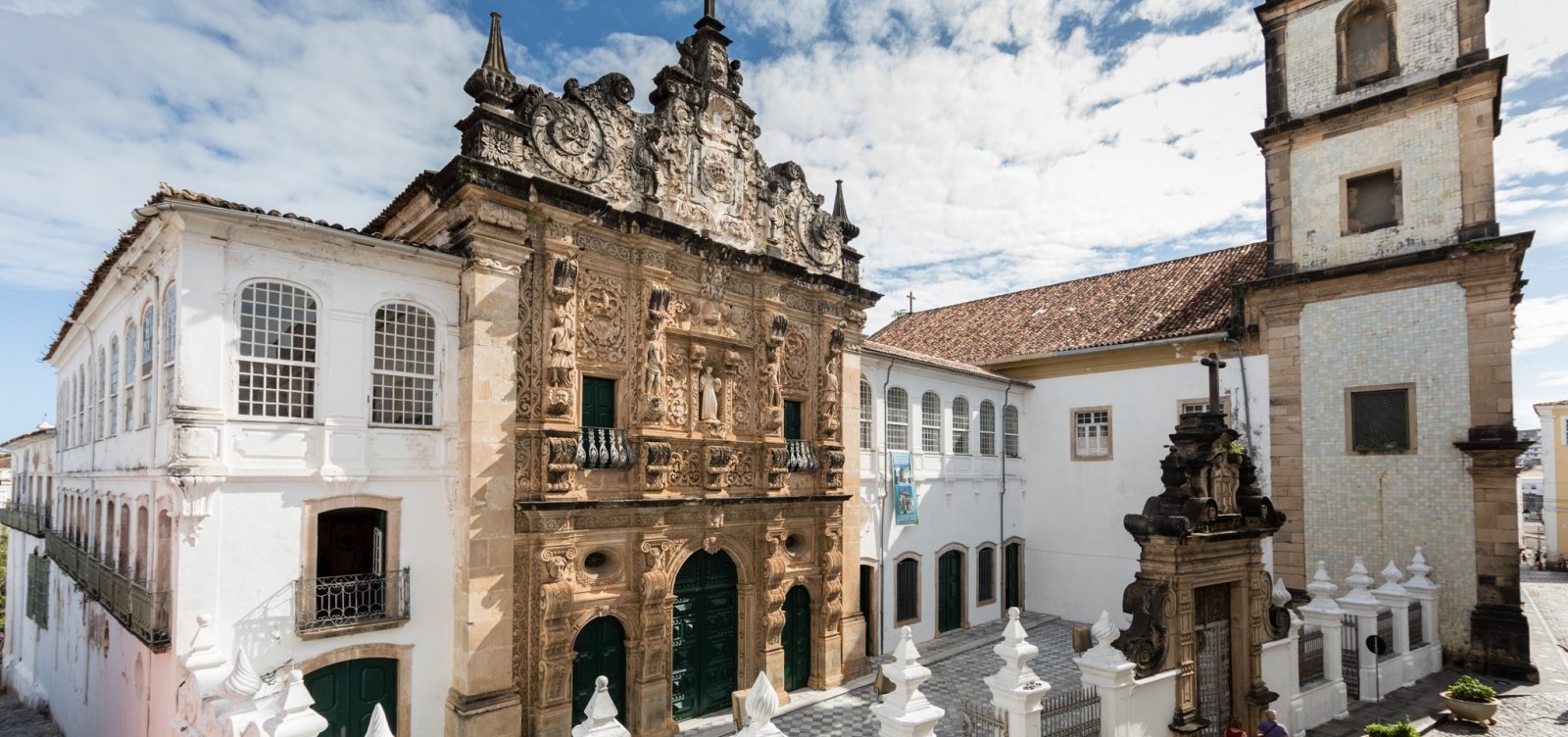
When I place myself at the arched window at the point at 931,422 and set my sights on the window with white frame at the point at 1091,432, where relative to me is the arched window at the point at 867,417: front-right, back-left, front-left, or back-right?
back-right

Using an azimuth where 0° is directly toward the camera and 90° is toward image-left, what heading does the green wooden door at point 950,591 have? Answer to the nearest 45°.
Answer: approximately 315°

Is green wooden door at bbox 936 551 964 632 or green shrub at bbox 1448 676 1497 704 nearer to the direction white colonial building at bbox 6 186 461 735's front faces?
the green shrub

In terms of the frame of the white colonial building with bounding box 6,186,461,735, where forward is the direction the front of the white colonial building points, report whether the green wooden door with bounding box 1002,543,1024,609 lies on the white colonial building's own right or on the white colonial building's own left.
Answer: on the white colonial building's own left

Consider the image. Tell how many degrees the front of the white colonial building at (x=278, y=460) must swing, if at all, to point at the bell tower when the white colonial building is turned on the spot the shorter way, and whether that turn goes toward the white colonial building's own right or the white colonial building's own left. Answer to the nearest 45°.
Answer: approximately 45° to the white colonial building's own left

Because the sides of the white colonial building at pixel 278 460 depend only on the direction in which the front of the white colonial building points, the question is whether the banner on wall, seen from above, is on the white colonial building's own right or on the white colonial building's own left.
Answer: on the white colonial building's own left
